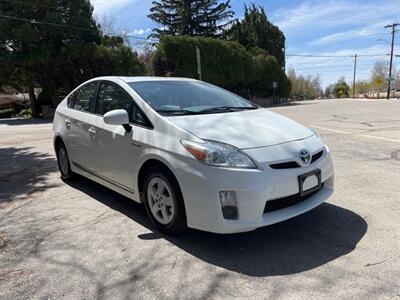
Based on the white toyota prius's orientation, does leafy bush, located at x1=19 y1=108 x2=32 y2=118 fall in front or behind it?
behind

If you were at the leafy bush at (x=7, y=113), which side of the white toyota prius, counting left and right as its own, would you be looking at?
back

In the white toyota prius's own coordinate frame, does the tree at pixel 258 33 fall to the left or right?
on its left

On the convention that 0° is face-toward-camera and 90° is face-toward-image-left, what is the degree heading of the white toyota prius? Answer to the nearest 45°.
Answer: approximately 315°

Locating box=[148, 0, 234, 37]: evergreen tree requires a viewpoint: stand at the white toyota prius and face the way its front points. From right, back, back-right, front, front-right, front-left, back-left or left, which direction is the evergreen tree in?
back-left
